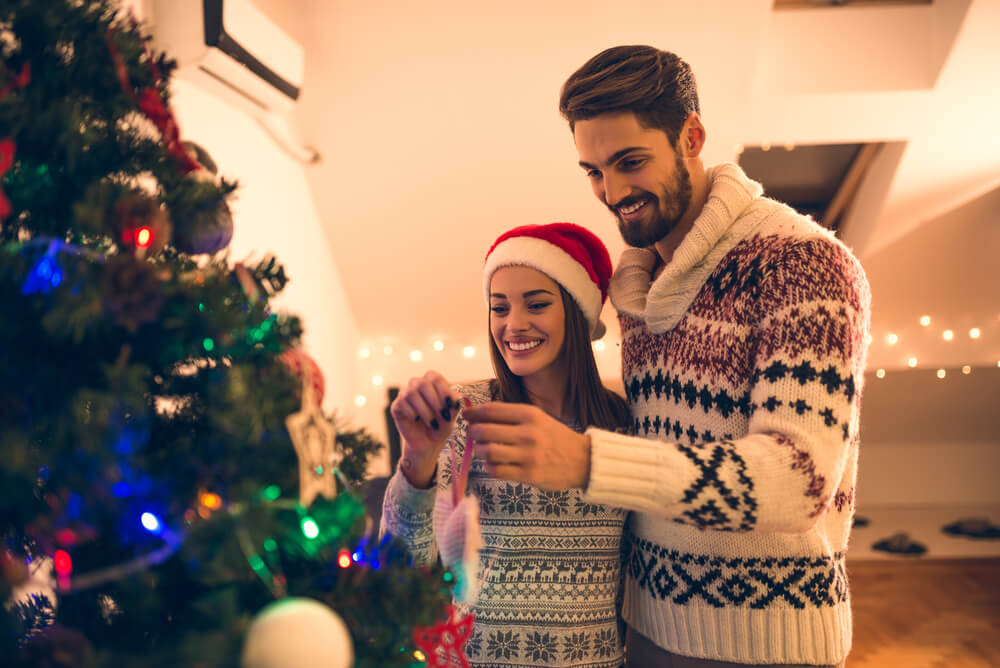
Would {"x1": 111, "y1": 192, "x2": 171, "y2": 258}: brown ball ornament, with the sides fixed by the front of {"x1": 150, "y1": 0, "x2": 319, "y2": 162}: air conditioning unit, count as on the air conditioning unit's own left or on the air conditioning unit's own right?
on the air conditioning unit's own right

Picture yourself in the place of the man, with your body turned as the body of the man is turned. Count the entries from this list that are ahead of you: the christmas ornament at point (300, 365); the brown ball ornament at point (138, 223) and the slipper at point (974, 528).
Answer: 2

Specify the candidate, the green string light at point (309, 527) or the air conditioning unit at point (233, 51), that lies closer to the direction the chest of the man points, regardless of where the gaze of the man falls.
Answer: the green string light

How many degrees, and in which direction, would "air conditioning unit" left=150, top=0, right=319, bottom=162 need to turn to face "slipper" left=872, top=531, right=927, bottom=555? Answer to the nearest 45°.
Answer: approximately 45° to its left

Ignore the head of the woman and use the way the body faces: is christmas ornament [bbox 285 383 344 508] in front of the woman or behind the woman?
in front

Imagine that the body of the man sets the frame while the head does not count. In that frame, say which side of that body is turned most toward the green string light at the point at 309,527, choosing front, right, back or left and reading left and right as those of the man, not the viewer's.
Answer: front

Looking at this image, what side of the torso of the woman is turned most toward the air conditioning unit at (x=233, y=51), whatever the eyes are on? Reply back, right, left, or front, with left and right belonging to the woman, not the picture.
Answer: right

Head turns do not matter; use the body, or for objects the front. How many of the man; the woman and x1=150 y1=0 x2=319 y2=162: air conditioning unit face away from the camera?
0

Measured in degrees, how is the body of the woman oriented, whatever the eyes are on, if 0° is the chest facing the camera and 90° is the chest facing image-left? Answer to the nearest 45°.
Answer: approximately 45°

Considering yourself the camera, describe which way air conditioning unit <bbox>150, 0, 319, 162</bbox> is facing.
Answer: facing the viewer and to the right of the viewer

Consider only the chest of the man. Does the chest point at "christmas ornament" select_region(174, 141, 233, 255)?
yes

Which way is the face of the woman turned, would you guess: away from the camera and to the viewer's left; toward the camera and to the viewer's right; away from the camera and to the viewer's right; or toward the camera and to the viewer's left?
toward the camera and to the viewer's left

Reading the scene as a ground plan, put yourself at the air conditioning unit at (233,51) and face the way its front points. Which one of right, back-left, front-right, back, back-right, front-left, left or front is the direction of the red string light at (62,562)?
front-right

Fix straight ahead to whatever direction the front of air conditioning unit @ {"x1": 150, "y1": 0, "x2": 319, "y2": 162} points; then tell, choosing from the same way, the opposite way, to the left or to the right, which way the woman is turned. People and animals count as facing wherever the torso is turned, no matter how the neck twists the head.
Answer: to the right

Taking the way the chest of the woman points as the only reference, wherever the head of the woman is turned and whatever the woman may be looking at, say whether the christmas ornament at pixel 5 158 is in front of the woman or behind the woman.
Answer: in front

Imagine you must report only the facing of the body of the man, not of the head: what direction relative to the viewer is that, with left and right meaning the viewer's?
facing the viewer and to the left of the viewer

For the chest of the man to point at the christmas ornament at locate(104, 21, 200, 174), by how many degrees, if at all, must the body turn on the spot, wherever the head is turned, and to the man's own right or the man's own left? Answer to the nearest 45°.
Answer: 0° — they already face it

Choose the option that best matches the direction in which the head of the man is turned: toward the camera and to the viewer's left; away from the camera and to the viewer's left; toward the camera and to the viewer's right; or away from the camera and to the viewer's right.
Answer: toward the camera and to the viewer's left
